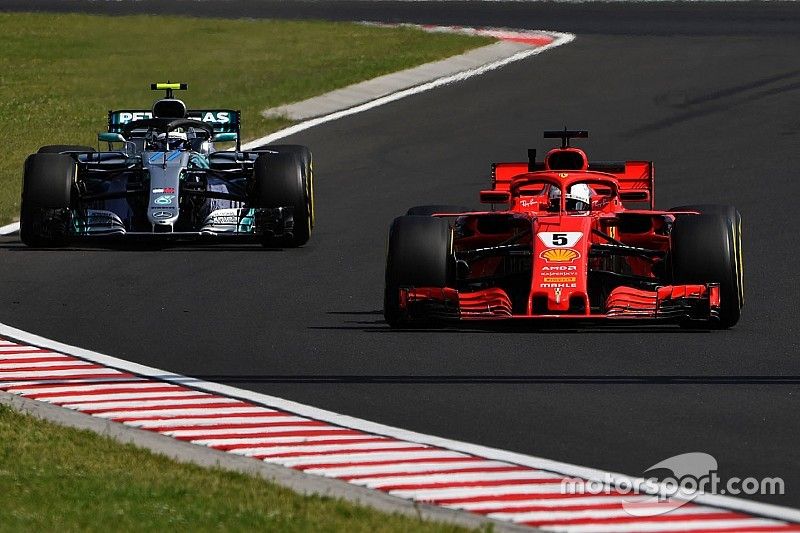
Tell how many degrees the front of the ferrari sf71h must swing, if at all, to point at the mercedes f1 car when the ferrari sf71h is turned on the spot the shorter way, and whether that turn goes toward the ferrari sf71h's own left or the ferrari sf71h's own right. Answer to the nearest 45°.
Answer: approximately 135° to the ferrari sf71h's own right

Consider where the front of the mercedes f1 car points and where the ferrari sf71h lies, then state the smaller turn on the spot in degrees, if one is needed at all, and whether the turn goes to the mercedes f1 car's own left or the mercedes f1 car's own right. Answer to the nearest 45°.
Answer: approximately 45° to the mercedes f1 car's own left

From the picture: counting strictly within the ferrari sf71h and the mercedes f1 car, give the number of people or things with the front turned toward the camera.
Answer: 2

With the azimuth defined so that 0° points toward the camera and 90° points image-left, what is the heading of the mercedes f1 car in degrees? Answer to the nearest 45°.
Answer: approximately 0°

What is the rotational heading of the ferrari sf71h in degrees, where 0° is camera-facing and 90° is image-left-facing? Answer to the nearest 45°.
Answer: approximately 0°
